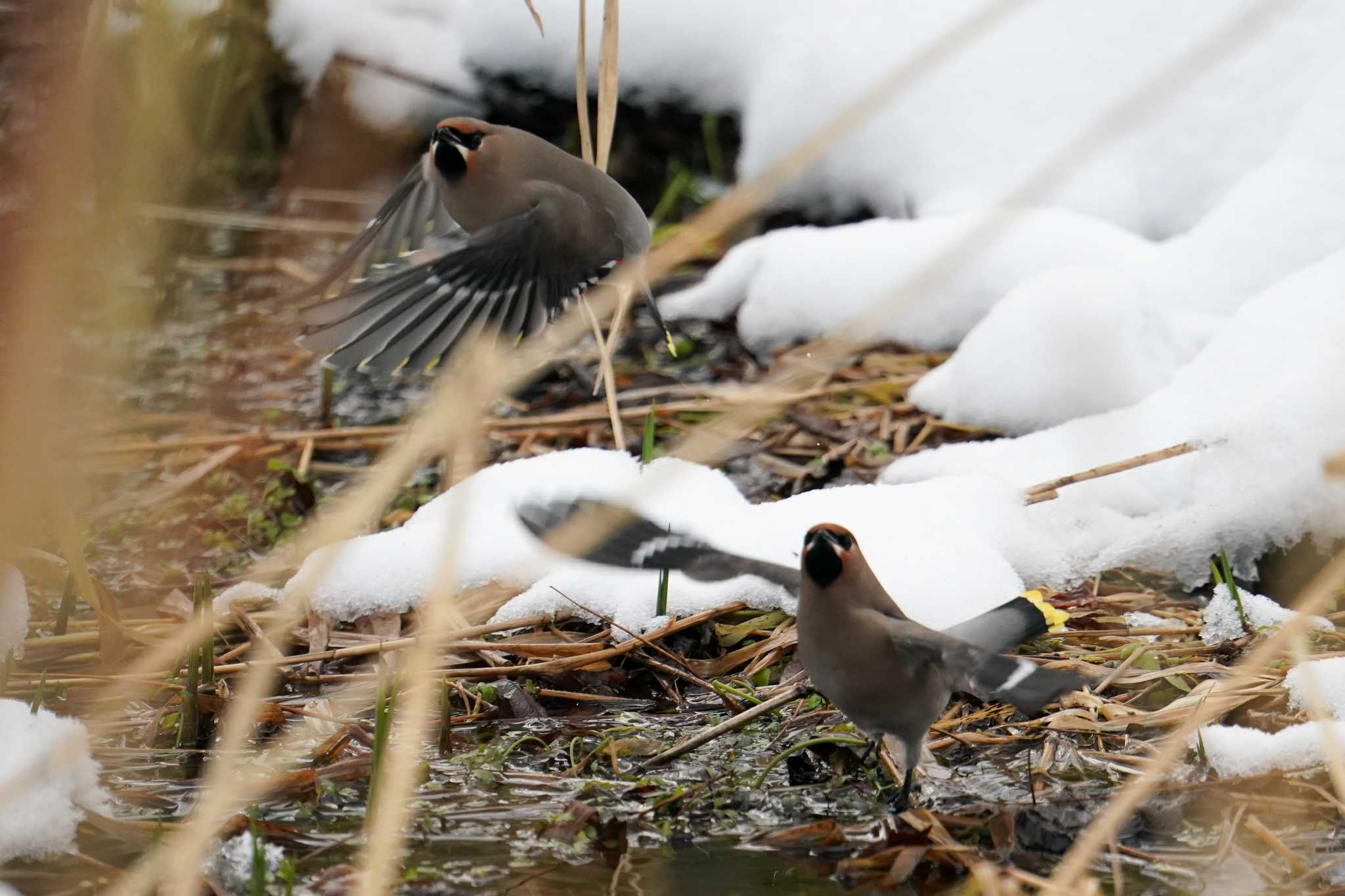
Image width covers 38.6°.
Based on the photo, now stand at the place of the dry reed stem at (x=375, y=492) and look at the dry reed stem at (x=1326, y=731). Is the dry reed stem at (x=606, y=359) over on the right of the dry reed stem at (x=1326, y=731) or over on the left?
left

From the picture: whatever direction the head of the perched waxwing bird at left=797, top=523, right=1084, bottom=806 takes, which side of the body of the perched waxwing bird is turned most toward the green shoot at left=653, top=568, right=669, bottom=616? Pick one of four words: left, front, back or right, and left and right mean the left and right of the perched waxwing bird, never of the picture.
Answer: right

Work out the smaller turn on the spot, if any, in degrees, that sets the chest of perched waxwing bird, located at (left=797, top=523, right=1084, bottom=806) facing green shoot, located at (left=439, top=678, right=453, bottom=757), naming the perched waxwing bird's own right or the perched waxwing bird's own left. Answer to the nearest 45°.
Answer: approximately 45° to the perched waxwing bird's own right

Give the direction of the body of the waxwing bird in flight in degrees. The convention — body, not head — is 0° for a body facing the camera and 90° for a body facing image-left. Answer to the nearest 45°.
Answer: approximately 45°

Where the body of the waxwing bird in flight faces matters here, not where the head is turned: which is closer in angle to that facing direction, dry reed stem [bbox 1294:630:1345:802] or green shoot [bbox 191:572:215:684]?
the green shoot

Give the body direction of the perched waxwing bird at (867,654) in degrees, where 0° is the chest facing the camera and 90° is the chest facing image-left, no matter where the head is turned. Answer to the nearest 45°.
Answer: approximately 45°

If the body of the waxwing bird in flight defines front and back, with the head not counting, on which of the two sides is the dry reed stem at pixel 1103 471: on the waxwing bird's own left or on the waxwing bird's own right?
on the waxwing bird's own left

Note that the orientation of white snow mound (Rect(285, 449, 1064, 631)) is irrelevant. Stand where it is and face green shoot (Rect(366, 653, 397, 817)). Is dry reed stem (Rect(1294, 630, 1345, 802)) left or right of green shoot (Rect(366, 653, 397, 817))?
left

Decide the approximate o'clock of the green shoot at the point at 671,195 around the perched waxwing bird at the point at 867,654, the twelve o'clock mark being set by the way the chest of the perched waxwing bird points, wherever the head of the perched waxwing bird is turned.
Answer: The green shoot is roughly at 4 o'clock from the perched waxwing bird.
